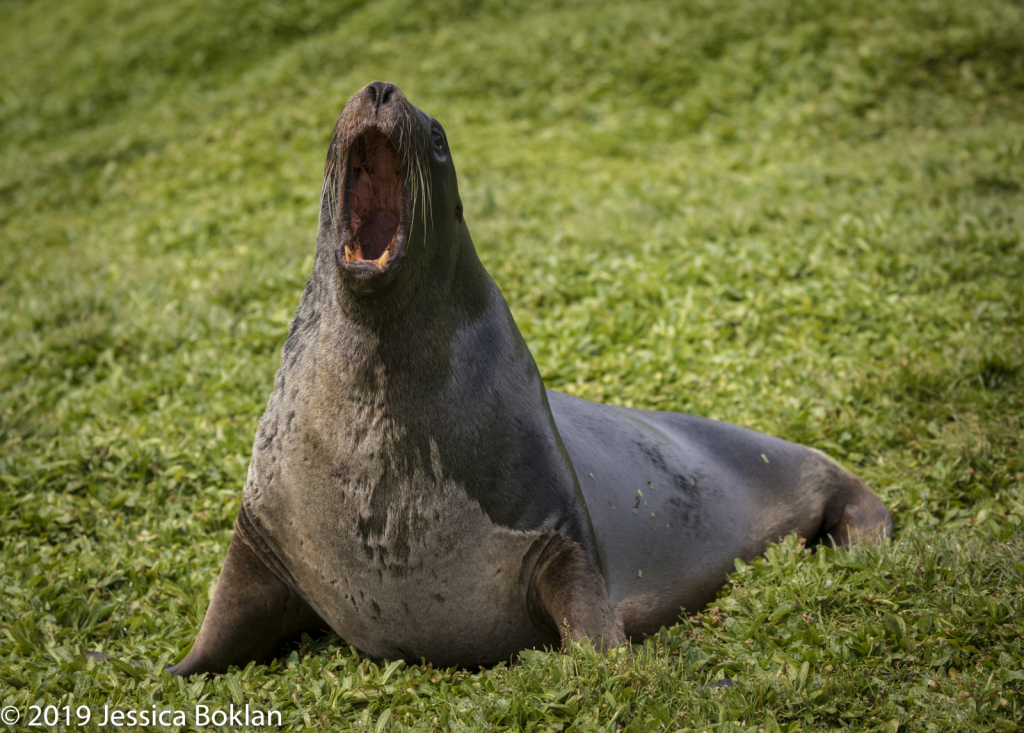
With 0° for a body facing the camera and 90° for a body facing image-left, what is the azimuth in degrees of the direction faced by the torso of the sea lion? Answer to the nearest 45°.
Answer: approximately 45°
